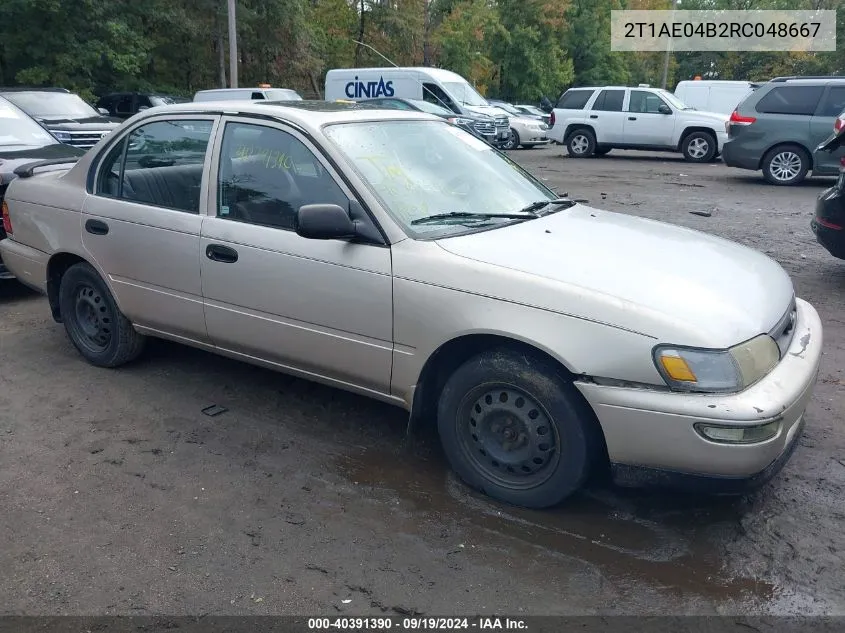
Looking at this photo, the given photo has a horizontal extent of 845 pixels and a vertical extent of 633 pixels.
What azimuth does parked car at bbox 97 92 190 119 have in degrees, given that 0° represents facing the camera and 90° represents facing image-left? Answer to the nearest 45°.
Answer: approximately 315°

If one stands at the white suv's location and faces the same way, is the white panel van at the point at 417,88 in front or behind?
behind

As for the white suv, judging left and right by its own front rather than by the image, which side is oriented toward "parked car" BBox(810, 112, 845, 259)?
right

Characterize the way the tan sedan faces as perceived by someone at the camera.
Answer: facing the viewer and to the right of the viewer

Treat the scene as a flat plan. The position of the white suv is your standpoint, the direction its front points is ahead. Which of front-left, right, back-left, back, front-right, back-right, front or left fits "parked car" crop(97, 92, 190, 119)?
back

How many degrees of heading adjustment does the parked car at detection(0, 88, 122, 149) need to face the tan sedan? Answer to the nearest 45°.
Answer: approximately 45° to its right

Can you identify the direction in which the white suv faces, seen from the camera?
facing to the right of the viewer

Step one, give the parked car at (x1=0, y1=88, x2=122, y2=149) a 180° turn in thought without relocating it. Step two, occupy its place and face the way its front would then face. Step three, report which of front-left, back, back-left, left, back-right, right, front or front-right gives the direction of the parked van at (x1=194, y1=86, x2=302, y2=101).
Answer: right

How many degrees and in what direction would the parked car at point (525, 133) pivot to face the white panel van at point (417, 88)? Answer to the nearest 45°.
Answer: approximately 90° to its right

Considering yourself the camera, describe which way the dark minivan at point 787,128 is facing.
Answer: facing to the right of the viewer

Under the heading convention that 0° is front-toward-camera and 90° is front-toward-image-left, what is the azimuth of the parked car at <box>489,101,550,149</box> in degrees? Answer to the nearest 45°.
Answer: approximately 315°

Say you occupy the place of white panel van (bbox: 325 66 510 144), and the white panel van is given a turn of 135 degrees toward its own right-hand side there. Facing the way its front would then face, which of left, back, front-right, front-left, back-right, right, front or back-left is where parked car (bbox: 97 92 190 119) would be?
front

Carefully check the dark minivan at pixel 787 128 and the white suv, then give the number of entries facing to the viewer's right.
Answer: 2

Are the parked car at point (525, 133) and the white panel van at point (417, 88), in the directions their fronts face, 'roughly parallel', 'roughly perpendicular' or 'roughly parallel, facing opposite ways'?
roughly parallel
